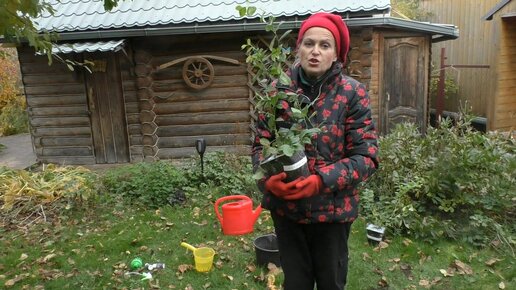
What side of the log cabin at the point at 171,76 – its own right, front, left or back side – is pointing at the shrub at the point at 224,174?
front

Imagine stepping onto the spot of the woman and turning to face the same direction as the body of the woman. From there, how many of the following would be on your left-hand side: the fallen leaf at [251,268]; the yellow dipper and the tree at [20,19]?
0

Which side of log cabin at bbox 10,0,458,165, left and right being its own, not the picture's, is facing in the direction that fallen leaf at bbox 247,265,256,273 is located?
front

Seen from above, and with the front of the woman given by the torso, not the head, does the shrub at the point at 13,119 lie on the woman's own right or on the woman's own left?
on the woman's own right

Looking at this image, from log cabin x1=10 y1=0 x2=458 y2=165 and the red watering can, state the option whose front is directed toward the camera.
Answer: the log cabin

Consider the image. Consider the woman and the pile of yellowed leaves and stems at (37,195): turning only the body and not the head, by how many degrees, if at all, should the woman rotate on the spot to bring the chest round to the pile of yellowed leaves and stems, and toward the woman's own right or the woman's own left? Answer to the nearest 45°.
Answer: approximately 90° to the woman's own right

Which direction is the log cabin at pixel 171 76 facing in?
toward the camera

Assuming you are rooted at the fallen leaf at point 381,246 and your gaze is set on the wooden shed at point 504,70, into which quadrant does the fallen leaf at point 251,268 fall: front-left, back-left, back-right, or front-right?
back-left

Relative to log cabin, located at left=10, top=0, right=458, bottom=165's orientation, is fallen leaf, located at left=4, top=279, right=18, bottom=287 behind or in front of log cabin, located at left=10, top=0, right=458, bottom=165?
in front

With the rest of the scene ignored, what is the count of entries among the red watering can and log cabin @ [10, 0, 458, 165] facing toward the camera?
1

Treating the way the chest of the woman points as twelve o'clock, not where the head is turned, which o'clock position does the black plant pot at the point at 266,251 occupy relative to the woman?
The black plant pot is roughly at 4 o'clock from the woman.

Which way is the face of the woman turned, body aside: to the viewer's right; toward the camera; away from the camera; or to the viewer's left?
toward the camera
